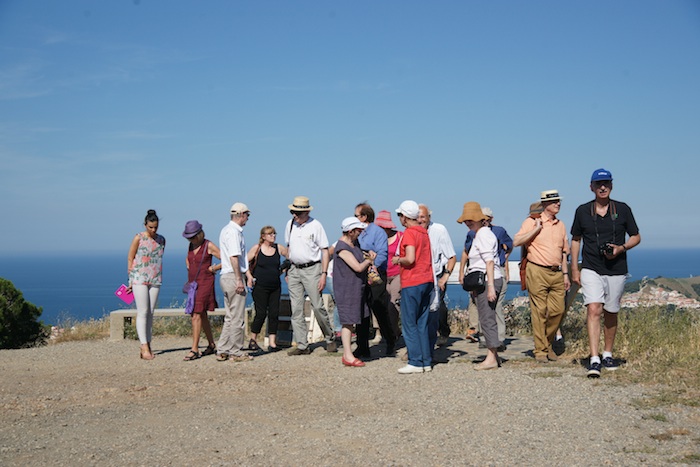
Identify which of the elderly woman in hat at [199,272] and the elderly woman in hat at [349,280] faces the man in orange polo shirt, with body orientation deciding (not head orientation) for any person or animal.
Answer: the elderly woman in hat at [349,280]

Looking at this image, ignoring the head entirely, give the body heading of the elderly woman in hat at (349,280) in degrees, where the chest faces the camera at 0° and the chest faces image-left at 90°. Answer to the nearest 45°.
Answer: approximately 270°

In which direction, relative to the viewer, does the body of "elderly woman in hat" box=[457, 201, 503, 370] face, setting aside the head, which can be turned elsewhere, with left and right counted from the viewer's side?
facing to the left of the viewer

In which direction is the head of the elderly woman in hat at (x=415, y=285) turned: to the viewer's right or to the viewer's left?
to the viewer's left

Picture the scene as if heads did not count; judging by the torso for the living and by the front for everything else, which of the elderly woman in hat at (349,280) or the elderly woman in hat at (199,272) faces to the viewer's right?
the elderly woman in hat at (349,280)

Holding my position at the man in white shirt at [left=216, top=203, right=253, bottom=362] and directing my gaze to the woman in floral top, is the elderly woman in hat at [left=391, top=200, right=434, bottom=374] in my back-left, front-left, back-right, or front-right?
back-left

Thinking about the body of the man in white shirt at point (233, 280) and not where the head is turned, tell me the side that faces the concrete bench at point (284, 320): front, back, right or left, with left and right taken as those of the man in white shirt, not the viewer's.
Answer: left
